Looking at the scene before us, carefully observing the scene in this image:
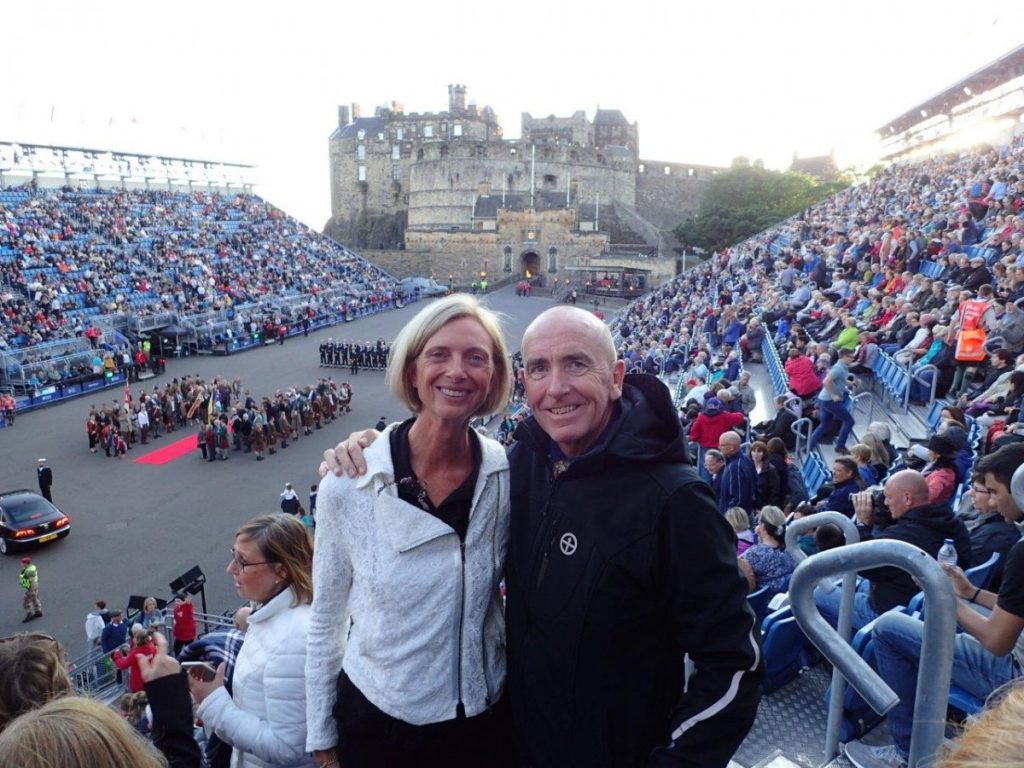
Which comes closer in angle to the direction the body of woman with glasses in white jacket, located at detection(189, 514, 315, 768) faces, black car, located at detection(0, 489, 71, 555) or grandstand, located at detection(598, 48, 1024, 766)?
the black car

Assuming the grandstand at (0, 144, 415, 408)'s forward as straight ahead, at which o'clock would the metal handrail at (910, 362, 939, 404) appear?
The metal handrail is roughly at 1 o'clock from the grandstand.

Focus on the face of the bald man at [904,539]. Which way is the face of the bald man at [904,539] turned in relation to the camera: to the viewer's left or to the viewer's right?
to the viewer's left

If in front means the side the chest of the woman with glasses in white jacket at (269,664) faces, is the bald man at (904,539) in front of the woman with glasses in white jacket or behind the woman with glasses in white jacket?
behind

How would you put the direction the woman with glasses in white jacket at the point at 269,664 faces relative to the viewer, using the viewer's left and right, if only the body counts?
facing to the left of the viewer

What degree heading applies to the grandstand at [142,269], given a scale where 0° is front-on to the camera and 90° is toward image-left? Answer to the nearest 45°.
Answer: approximately 315°

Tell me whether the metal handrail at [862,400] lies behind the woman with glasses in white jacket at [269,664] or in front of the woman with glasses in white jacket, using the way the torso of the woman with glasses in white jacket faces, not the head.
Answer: behind

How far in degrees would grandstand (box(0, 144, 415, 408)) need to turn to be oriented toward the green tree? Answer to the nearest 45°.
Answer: approximately 45° to its left

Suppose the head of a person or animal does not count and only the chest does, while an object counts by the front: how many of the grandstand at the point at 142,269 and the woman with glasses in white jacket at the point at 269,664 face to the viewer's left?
1

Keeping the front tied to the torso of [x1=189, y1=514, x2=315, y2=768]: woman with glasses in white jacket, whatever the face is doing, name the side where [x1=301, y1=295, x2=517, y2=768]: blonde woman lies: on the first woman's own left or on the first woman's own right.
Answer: on the first woman's own left

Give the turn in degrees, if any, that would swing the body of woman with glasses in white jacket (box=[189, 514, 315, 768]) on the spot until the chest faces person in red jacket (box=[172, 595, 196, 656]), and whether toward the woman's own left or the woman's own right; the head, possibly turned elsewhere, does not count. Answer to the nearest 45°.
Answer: approximately 90° to the woman's own right
